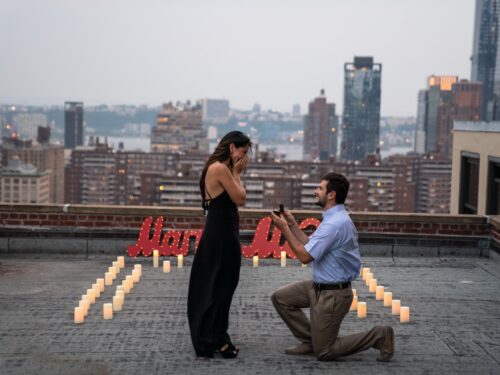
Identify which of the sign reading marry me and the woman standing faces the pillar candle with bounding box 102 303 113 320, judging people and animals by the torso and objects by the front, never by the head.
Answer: the sign reading marry me

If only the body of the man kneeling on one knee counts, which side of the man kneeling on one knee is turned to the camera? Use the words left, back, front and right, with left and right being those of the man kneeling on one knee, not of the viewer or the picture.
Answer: left

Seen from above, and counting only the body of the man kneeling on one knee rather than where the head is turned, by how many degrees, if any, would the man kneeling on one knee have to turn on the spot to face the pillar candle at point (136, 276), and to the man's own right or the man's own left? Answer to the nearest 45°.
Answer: approximately 45° to the man's own right

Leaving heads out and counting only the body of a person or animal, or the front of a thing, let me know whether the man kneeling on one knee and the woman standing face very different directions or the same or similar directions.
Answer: very different directions

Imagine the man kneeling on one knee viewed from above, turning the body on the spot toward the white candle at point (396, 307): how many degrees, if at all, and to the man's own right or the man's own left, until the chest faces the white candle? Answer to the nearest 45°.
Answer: approximately 90° to the man's own right

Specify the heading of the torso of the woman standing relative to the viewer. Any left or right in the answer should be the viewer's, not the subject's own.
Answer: facing to the right of the viewer

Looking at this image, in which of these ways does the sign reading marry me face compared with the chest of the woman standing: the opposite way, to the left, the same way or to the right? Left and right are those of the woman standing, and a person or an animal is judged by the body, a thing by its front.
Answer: to the right

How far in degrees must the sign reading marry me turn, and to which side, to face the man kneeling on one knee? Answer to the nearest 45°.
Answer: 0° — it already faces them

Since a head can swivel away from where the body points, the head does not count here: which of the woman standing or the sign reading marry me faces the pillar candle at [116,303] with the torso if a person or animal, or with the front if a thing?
the sign reading marry me

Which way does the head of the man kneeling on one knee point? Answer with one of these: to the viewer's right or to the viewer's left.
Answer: to the viewer's left

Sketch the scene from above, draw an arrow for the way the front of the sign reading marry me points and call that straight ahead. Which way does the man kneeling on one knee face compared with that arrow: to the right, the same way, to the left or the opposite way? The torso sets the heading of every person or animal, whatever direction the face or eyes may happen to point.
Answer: to the right
